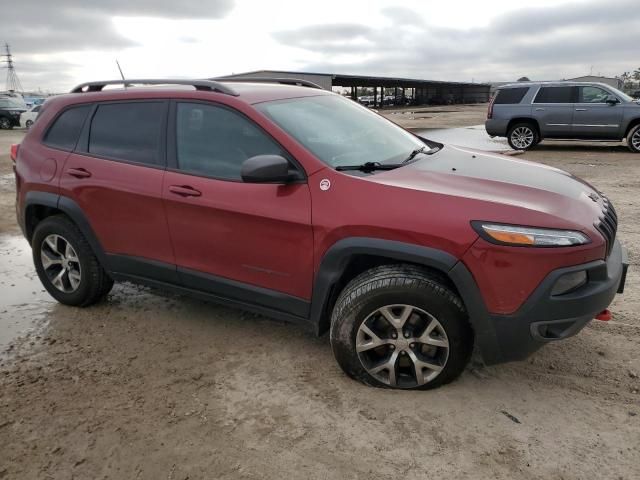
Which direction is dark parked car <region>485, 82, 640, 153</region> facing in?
to the viewer's right

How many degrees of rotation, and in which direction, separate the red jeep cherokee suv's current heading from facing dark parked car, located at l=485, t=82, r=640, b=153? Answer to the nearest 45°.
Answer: approximately 90° to its left

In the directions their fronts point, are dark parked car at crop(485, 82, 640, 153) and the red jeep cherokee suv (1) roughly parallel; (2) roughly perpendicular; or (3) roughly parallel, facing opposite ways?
roughly parallel

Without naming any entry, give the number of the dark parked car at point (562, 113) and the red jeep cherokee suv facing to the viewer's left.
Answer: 0

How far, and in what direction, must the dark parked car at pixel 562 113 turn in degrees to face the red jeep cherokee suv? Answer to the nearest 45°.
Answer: approximately 90° to its right
